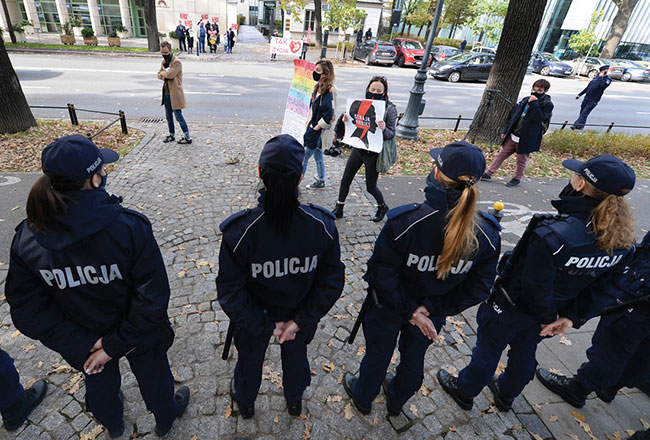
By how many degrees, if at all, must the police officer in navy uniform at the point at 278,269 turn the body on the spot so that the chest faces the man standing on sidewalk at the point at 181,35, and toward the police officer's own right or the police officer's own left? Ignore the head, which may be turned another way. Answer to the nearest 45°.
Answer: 0° — they already face them

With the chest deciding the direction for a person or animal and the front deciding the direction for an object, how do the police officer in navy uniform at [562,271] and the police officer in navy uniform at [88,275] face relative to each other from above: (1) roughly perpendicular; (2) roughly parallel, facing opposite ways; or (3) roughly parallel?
roughly parallel

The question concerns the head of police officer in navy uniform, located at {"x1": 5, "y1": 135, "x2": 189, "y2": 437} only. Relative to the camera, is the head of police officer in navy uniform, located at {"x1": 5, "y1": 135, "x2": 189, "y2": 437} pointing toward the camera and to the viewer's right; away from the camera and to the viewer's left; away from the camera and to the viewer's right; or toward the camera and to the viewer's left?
away from the camera and to the viewer's right

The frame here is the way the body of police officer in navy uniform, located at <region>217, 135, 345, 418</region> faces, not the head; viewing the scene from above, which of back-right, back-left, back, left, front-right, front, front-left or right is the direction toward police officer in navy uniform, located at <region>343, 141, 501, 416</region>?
right

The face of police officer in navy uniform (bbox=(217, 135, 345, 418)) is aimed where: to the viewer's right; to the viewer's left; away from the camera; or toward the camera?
away from the camera

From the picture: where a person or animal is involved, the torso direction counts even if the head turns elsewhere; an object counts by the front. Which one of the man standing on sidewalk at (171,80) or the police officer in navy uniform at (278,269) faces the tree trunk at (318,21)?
the police officer in navy uniform

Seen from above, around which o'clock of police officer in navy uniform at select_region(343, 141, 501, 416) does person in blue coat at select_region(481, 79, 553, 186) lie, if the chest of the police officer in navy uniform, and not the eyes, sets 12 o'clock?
The person in blue coat is roughly at 2 o'clock from the police officer in navy uniform.

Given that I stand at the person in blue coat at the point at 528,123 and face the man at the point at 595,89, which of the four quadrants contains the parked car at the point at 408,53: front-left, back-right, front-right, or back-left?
front-left

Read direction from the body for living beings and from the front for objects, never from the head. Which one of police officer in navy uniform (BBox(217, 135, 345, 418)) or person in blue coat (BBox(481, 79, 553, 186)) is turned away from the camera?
the police officer in navy uniform

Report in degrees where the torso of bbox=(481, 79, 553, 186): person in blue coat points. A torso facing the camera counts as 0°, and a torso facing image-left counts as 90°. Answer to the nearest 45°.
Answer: approximately 45°

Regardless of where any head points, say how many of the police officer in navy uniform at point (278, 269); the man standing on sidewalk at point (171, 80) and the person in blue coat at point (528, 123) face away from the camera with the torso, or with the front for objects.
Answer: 1

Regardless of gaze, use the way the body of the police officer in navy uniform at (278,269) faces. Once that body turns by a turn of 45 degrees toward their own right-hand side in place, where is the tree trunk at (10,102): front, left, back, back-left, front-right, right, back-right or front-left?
left

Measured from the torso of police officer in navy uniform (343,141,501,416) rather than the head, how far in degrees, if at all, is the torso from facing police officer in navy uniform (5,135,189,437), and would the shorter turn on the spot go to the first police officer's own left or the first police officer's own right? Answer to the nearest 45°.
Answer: approximately 90° to the first police officer's own left

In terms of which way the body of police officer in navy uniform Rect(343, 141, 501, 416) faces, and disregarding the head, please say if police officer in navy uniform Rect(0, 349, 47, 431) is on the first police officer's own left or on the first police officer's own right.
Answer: on the first police officer's own left

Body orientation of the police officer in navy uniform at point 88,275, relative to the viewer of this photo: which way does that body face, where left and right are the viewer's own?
facing away from the viewer and to the right of the viewer

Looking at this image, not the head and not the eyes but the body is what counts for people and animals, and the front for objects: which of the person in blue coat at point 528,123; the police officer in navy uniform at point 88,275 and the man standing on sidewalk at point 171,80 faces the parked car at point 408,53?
the police officer in navy uniform

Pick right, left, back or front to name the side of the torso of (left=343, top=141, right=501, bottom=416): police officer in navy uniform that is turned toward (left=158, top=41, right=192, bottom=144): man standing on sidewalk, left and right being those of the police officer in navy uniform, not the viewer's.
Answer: front

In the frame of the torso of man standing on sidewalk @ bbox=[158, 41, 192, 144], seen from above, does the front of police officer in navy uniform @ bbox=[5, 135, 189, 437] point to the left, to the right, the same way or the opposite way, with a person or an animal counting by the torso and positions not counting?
the opposite way
